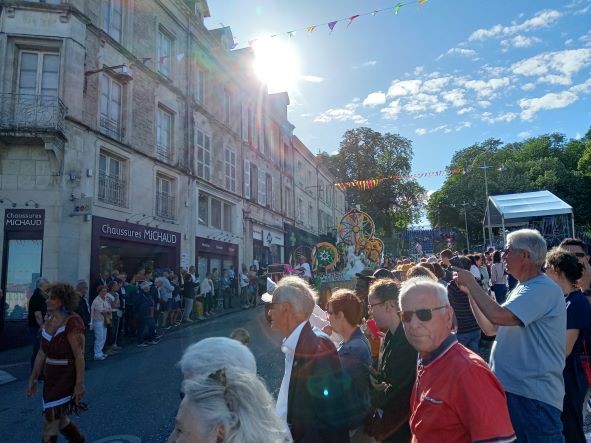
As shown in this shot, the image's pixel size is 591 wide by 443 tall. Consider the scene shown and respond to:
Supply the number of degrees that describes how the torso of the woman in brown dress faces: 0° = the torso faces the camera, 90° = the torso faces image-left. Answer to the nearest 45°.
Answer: approximately 45°

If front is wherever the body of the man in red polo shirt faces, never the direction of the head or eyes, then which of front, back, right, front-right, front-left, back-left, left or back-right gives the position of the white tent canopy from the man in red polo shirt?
back-right

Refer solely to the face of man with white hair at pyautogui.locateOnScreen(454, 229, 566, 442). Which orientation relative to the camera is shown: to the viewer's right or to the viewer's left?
to the viewer's left

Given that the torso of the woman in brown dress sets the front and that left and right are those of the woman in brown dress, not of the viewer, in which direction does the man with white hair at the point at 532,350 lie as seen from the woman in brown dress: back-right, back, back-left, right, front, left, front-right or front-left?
left

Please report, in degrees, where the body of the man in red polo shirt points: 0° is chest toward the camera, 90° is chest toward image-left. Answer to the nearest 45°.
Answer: approximately 45°

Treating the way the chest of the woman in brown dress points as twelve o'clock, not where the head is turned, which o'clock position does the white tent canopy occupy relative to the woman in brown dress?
The white tent canopy is roughly at 7 o'clock from the woman in brown dress.

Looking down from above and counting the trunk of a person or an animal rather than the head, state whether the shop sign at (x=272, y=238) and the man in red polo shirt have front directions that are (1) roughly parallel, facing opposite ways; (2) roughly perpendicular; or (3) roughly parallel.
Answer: roughly perpendicular

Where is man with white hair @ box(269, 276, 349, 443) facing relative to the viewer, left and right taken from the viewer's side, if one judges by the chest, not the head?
facing to the left of the viewer

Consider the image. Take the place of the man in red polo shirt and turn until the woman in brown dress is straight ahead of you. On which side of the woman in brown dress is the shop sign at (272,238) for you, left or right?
right

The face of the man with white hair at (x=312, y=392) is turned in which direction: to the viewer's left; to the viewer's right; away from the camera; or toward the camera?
to the viewer's left

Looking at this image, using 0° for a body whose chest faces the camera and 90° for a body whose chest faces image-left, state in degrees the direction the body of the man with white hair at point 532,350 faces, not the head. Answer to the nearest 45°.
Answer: approximately 90°

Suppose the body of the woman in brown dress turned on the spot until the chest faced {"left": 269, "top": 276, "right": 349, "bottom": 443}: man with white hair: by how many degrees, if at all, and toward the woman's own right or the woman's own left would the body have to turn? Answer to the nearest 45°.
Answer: approximately 90° to the woman's own left

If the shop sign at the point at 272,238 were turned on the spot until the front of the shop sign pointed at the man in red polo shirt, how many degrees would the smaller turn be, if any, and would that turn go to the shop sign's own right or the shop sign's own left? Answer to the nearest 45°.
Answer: approximately 45° to the shop sign's own right
